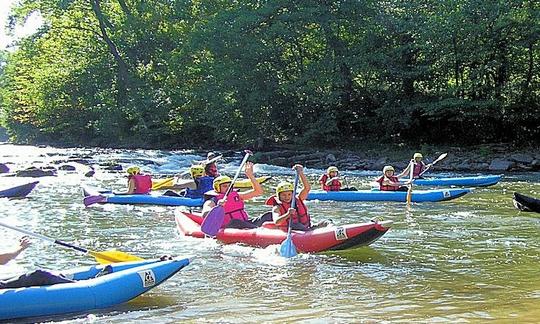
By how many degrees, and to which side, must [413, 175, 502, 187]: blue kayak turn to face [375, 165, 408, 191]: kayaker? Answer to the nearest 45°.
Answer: approximately 135° to its right

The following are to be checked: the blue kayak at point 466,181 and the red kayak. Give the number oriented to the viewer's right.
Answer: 2

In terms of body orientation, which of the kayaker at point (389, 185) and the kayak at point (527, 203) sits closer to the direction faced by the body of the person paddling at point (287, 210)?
the kayak

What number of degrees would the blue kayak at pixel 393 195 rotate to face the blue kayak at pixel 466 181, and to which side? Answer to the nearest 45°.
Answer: approximately 45° to its left

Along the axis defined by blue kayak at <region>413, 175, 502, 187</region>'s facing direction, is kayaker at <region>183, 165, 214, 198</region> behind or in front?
behind

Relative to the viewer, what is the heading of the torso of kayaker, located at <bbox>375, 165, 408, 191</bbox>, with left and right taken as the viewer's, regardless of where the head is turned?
facing the viewer and to the right of the viewer

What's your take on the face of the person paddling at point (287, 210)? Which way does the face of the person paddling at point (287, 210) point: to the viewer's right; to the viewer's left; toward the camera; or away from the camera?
toward the camera

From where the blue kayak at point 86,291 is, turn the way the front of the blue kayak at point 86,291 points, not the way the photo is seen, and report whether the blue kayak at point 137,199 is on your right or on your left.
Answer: on your left

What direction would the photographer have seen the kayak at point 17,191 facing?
facing to the right of the viewer

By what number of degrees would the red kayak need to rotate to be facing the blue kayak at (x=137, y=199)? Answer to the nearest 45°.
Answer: approximately 135° to its left

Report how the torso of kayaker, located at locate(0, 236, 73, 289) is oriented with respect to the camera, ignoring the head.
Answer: to the viewer's right

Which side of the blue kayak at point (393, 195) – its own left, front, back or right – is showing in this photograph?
right

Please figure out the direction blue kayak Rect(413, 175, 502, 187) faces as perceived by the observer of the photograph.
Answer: facing to the right of the viewer
